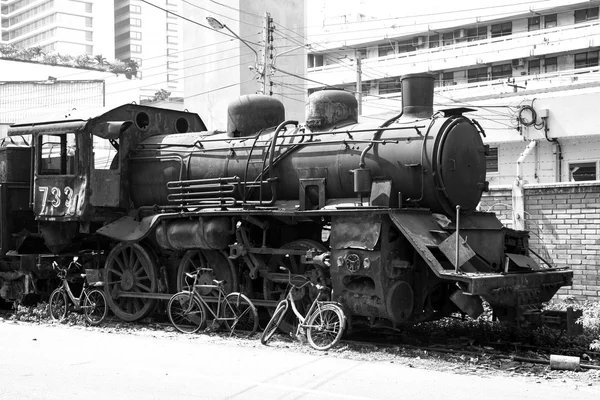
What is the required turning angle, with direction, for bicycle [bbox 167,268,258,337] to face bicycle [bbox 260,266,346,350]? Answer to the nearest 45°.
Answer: approximately 180°

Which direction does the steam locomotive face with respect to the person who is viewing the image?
facing the viewer and to the right of the viewer

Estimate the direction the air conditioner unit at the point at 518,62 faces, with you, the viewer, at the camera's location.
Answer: facing the viewer and to the left of the viewer

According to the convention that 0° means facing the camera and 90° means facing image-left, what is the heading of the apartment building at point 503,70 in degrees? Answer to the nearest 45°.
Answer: approximately 45°

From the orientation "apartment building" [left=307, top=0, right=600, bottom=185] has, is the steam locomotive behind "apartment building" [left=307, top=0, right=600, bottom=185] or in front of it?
in front

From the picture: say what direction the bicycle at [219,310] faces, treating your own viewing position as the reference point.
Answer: facing away from the viewer and to the left of the viewer

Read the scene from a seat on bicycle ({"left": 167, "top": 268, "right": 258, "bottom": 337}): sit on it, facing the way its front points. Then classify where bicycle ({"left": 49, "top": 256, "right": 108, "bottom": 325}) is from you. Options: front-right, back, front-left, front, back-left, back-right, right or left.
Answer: front

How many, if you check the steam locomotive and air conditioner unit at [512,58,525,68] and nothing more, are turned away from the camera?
0

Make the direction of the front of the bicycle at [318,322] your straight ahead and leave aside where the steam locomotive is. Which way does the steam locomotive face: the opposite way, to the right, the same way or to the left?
the opposite way
